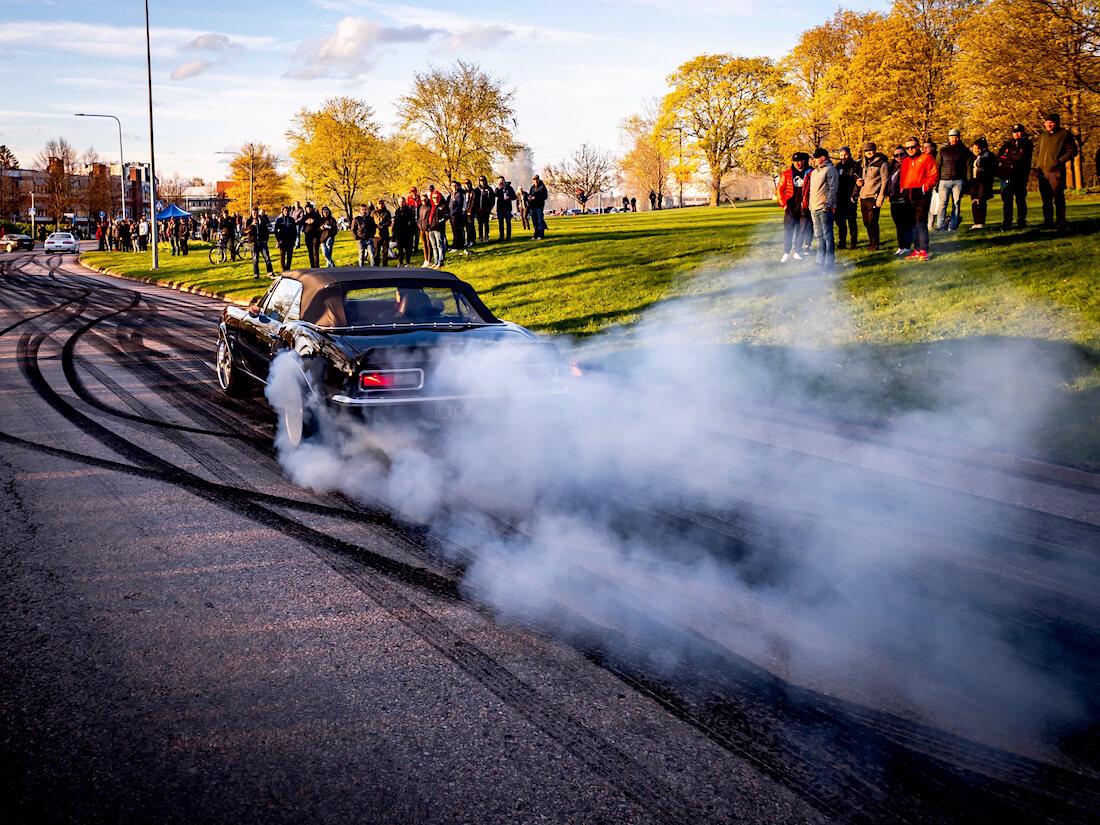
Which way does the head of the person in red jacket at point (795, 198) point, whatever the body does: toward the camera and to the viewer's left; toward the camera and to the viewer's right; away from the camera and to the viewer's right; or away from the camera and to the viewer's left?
toward the camera and to the viewer's left

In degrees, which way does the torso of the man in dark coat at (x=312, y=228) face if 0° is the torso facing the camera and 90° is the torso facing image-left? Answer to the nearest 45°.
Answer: approximately 0°

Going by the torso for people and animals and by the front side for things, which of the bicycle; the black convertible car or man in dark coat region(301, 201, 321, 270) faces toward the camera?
the man in dark coat

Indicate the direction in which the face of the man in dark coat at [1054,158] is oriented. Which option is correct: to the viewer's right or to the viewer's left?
to the viewer's left

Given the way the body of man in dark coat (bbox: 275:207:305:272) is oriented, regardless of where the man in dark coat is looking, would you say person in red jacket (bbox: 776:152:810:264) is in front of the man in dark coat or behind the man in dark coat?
in front

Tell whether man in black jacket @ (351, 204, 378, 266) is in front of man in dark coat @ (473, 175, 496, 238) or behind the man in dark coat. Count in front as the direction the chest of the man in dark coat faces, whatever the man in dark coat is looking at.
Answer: in front

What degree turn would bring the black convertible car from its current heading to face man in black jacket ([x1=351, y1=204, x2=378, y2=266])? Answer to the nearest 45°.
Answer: approximately 45° to its right

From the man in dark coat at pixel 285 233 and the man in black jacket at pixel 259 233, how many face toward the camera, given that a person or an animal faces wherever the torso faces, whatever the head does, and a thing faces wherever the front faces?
2

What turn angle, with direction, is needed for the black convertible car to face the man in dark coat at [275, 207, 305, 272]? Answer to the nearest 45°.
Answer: approximately 45° to its right

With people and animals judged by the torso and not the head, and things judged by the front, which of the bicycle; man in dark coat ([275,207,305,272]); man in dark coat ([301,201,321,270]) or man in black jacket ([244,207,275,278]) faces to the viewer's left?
the bicycle
